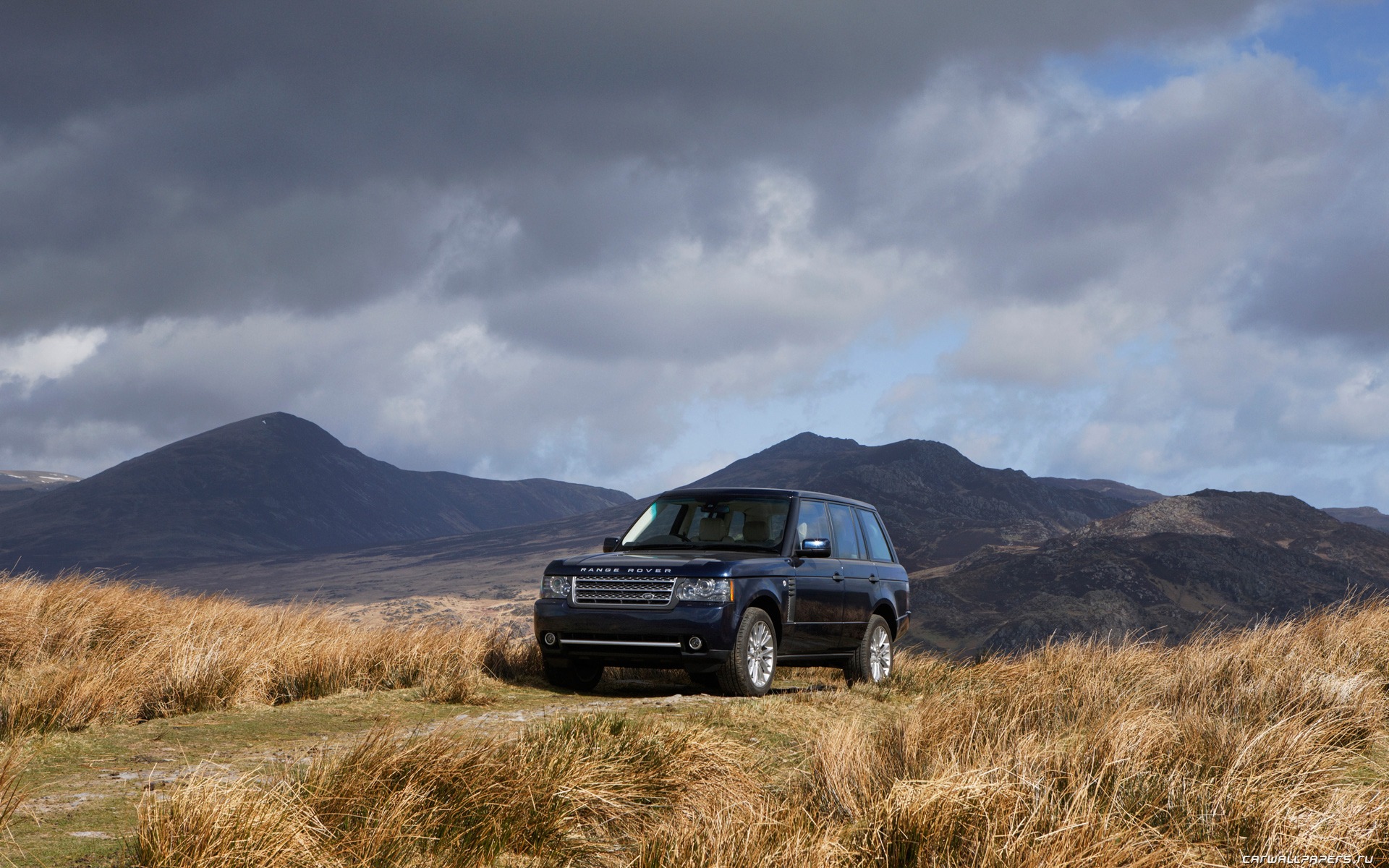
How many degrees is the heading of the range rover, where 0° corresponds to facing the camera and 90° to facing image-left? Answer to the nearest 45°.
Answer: approximately 45°
